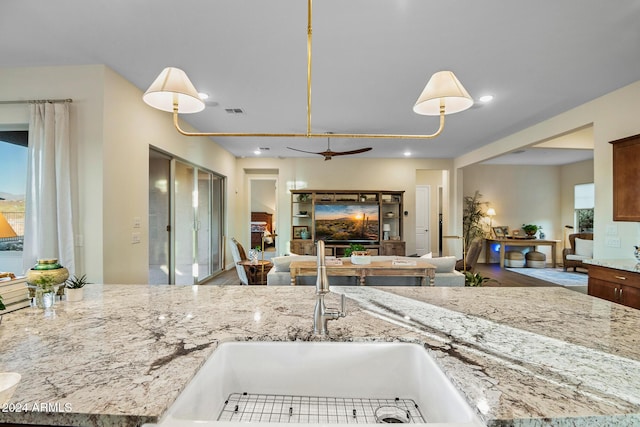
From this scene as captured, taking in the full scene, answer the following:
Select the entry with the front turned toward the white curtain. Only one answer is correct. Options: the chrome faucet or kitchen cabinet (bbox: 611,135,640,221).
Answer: the kitchen cabinet

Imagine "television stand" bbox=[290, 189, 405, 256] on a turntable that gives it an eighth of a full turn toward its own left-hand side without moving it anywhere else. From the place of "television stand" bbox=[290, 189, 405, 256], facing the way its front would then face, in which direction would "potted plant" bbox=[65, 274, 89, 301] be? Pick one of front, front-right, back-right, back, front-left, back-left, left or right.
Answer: front-right

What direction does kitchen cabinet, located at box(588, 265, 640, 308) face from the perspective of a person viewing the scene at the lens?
facing the viewer and to the left of the viewer

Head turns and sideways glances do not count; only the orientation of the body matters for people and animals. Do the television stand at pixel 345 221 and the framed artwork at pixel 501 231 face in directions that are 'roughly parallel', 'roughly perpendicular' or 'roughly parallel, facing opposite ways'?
roughly parallel

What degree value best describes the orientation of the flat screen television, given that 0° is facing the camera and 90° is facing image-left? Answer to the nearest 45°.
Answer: approximately 0°

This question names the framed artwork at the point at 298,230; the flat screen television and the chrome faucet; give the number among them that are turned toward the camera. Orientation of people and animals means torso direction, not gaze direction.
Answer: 3

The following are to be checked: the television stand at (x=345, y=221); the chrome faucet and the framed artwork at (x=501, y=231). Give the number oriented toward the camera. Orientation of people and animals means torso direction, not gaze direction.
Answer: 3

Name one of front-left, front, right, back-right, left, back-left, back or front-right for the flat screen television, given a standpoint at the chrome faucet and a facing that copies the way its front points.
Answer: back

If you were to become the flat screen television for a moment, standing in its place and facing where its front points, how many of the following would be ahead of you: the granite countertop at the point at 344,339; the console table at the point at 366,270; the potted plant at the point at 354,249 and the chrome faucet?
4

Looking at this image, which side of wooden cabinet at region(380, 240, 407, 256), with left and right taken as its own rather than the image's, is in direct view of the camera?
front

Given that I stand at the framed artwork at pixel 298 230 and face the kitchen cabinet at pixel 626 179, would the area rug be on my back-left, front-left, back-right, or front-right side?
front-left

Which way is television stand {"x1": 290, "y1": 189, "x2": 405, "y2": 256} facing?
toward the camera

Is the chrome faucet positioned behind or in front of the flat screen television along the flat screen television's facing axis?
in front

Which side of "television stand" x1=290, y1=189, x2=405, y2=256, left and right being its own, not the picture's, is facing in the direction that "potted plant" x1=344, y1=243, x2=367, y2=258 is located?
front

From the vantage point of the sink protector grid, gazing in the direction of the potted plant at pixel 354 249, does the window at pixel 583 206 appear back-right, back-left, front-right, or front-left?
front-right

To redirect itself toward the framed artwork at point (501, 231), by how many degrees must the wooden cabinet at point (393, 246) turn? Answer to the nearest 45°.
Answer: approximately 135° to its left

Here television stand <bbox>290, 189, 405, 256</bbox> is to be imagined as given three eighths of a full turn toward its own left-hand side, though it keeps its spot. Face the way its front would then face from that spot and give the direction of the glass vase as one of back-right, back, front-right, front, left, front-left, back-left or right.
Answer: back-right
